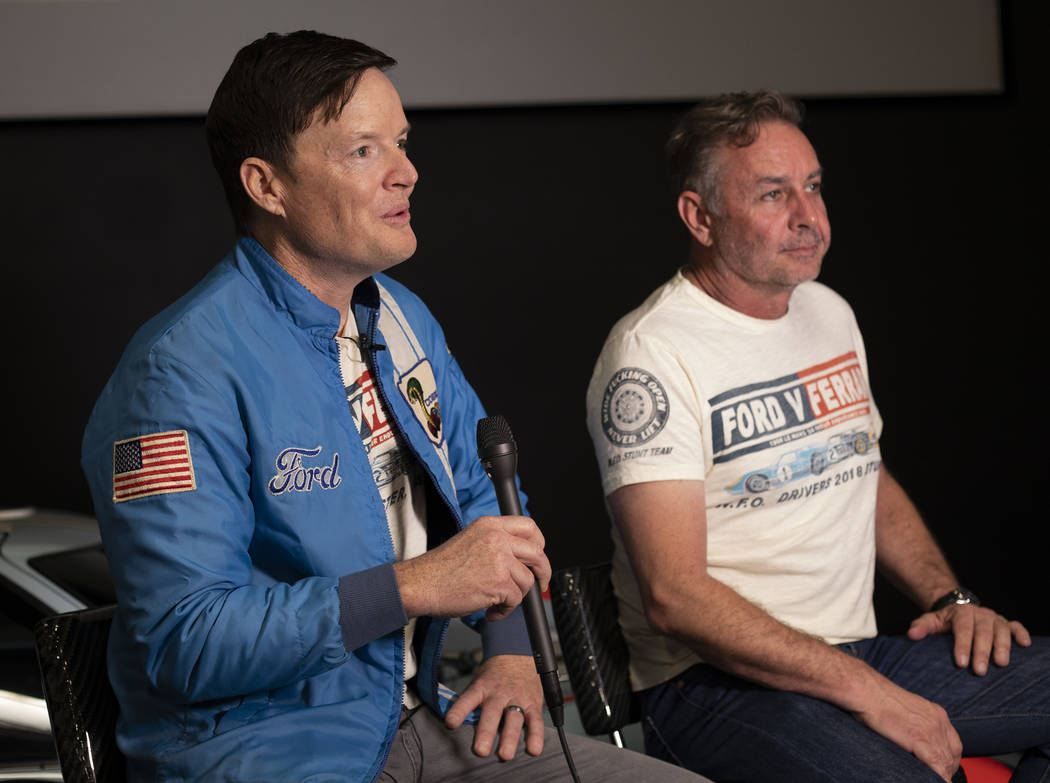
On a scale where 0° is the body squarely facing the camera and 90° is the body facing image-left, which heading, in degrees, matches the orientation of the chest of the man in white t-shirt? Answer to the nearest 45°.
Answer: approximately 315°

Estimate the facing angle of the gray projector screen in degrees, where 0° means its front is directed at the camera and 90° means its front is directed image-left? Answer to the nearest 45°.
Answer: approximately 0°

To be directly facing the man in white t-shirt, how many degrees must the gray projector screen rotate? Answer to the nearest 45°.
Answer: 0° — it already faces them

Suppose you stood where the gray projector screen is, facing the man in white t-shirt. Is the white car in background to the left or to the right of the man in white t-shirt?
right

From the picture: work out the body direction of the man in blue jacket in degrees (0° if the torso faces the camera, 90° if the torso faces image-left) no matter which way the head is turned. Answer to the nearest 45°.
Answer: approximately 315°

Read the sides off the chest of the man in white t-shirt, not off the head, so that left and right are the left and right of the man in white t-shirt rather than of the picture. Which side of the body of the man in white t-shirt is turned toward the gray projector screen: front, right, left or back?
back

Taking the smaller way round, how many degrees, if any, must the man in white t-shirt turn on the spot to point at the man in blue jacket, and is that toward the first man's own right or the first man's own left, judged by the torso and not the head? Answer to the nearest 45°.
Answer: approximately 90° to the first man's own right

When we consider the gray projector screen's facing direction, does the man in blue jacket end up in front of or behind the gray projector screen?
in front

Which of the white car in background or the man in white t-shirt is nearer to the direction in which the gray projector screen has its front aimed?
the man in white t-shirt

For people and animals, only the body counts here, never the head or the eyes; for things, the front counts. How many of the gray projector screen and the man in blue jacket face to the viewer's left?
0

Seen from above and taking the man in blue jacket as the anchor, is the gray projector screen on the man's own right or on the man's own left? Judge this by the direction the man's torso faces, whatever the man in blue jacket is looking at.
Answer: on the man's own left

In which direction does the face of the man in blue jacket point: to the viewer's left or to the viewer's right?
to the viewer's right

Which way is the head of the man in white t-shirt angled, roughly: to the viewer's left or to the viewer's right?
to the viewer's right
